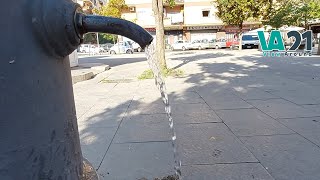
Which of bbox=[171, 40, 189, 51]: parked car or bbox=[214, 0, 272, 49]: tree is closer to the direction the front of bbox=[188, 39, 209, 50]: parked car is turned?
the parked car

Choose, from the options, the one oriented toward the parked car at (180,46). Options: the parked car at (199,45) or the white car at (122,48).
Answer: the parked car at (199,45)

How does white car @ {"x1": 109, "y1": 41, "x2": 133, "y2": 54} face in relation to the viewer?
to the viewer's left

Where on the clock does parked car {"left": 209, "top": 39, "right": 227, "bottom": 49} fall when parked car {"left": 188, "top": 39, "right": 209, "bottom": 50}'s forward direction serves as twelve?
parked car {"left": 209, "top": 39, "right": 227, "bottom": 49} is roughly at 6 o'clock from parked car {"left": 188, "top": 39, "right": 209, "bottom": 50}.

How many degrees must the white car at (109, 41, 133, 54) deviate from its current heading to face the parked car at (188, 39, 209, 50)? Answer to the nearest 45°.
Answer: approximately 180°

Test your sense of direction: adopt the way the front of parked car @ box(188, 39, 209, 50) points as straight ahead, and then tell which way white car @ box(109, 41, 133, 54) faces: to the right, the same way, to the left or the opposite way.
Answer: the same way

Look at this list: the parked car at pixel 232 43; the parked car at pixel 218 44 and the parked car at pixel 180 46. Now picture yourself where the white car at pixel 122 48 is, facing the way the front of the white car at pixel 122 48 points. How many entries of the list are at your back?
3

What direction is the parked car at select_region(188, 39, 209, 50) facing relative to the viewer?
to the viewer's left

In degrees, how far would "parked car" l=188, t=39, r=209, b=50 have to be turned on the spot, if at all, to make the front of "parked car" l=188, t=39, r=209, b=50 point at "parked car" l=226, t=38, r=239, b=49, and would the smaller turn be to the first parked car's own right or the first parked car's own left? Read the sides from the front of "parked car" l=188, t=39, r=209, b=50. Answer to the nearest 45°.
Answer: approximately 180°

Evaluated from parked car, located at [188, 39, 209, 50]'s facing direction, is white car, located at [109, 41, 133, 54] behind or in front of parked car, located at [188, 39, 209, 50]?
in front

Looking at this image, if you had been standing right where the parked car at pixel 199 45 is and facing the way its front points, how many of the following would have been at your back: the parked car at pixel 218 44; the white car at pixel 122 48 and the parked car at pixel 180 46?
1

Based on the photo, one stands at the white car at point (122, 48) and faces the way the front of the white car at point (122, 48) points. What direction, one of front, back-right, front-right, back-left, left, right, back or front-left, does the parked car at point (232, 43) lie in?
back
